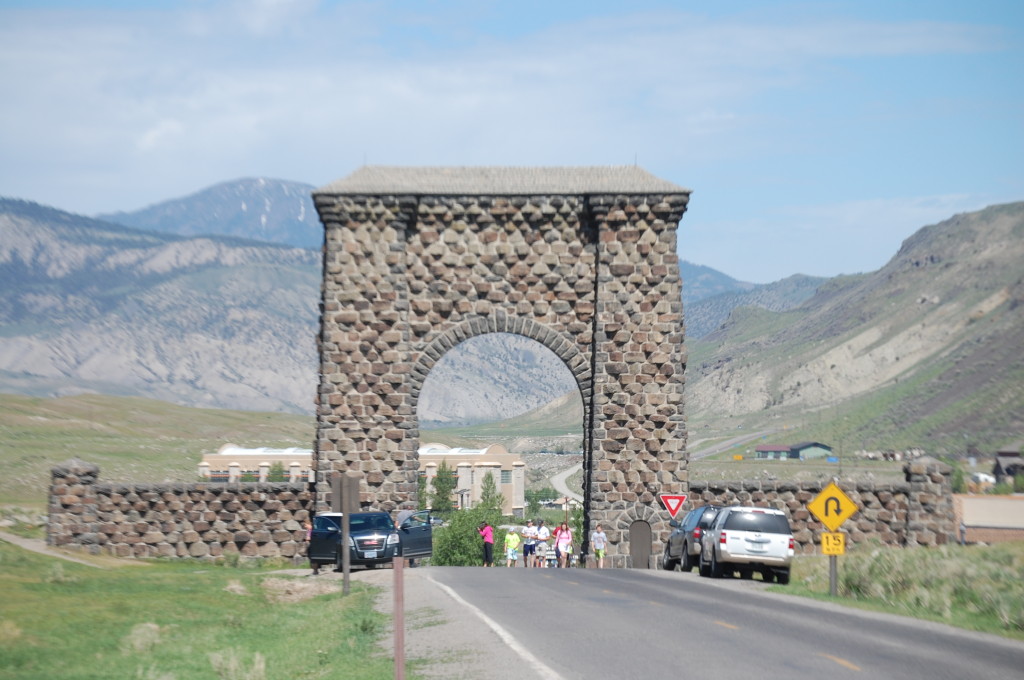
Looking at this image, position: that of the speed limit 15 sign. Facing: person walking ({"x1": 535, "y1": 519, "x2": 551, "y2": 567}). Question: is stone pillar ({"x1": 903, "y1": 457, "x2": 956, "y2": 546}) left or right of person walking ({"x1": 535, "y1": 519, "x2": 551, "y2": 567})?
right

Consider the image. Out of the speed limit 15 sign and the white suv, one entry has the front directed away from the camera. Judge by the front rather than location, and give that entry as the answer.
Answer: the white suv

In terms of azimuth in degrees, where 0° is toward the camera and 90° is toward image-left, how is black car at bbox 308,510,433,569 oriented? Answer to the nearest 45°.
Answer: approximately 0°

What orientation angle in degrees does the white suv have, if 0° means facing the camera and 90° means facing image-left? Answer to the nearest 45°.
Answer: approximately 180°

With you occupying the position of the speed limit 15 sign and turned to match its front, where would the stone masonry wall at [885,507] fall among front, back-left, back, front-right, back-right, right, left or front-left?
back

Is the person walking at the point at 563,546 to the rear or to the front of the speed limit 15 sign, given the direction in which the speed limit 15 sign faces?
to the rear

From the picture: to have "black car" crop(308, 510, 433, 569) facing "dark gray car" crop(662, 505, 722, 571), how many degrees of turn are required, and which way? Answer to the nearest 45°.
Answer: approximately 90° to its left

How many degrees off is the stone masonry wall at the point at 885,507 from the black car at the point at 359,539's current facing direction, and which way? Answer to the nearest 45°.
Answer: approximately 90° to its left

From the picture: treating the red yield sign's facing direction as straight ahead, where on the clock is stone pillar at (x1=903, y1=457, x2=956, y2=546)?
The stone pillar is roughly at 9 o'clock from the red yield sign.

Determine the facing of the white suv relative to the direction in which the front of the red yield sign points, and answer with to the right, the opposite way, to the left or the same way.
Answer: the opposite way

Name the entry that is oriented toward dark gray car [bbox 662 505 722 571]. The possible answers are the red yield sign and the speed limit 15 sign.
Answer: the red yield sign

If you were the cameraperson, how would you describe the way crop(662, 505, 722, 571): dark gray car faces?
facing away from the viewer and to the left of the viewer
